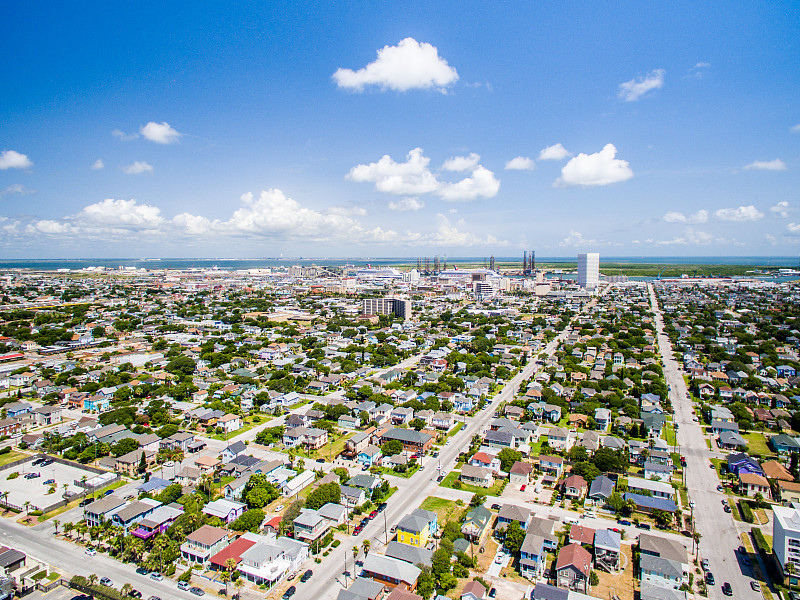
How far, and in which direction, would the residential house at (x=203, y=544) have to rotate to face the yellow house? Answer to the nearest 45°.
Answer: approximately 135° to its left

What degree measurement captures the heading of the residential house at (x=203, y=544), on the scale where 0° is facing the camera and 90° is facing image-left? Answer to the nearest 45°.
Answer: approximately 45°

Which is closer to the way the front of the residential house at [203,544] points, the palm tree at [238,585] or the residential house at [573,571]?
the palm tree

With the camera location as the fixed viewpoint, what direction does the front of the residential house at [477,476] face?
facing the viewer and to the left of the viewer

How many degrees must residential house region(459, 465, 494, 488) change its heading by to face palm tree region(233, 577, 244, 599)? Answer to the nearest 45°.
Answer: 0° — it already faces it

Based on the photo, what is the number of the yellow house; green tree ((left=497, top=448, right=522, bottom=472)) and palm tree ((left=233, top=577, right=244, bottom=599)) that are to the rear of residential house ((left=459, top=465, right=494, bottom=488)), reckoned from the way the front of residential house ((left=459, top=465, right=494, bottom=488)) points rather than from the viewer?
1

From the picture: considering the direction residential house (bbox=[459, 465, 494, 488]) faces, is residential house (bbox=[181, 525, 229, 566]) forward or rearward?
forward
